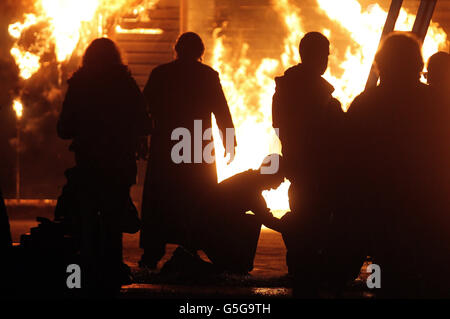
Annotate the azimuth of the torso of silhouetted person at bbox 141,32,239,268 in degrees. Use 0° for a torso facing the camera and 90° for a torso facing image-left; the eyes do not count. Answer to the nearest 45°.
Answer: approximately 180°

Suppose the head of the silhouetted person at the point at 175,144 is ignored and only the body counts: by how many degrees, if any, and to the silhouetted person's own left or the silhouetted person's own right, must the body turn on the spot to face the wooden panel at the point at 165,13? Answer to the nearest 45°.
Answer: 0° — they already face it

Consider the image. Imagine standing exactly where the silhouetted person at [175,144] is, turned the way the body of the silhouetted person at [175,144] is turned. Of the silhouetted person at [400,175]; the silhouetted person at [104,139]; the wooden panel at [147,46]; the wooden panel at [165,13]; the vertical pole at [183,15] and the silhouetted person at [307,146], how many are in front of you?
3

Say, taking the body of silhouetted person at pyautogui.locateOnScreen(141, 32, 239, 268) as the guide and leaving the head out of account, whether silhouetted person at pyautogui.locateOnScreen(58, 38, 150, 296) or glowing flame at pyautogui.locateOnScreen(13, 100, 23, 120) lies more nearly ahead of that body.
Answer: the glowing flame

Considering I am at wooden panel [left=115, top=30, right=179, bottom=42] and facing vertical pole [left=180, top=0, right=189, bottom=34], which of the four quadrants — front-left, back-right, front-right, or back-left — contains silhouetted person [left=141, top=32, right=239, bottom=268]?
front-right

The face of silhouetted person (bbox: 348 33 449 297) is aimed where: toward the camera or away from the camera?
away from the camera

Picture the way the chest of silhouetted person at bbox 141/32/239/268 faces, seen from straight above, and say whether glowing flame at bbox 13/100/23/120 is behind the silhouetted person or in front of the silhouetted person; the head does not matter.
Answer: in front

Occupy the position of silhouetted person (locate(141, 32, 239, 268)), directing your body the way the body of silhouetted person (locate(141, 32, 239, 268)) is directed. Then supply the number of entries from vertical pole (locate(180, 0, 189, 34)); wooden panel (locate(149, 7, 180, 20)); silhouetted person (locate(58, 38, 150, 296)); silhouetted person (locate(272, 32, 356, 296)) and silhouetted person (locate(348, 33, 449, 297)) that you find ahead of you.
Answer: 2

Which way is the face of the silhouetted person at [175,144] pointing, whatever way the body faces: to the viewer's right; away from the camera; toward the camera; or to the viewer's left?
away from the camera

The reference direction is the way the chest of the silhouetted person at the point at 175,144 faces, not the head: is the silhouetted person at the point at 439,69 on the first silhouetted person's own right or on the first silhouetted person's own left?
on the first silhouetted person's own right

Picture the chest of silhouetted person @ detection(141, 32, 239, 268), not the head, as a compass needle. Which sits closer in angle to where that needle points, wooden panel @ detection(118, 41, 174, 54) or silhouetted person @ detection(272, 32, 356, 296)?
the wooden panel

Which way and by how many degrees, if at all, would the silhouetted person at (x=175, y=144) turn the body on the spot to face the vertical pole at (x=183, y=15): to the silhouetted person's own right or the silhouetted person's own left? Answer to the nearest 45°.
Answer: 0° — they already face it

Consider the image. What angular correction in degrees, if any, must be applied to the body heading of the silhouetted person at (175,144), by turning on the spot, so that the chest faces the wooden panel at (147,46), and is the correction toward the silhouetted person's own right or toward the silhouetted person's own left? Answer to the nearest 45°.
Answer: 0° — they already face it

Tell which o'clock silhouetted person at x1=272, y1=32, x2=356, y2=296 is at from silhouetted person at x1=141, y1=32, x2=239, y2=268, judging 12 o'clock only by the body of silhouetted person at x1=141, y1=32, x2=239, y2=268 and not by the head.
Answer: silhouetted person at x1=272, y1=32, x2=356, y2=296 is roughly at 4 o'clock from silhouetted person at x1=141, y1=32, x2=239, y2=268.

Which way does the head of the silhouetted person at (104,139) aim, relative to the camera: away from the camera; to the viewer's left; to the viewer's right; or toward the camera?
away from the camera
